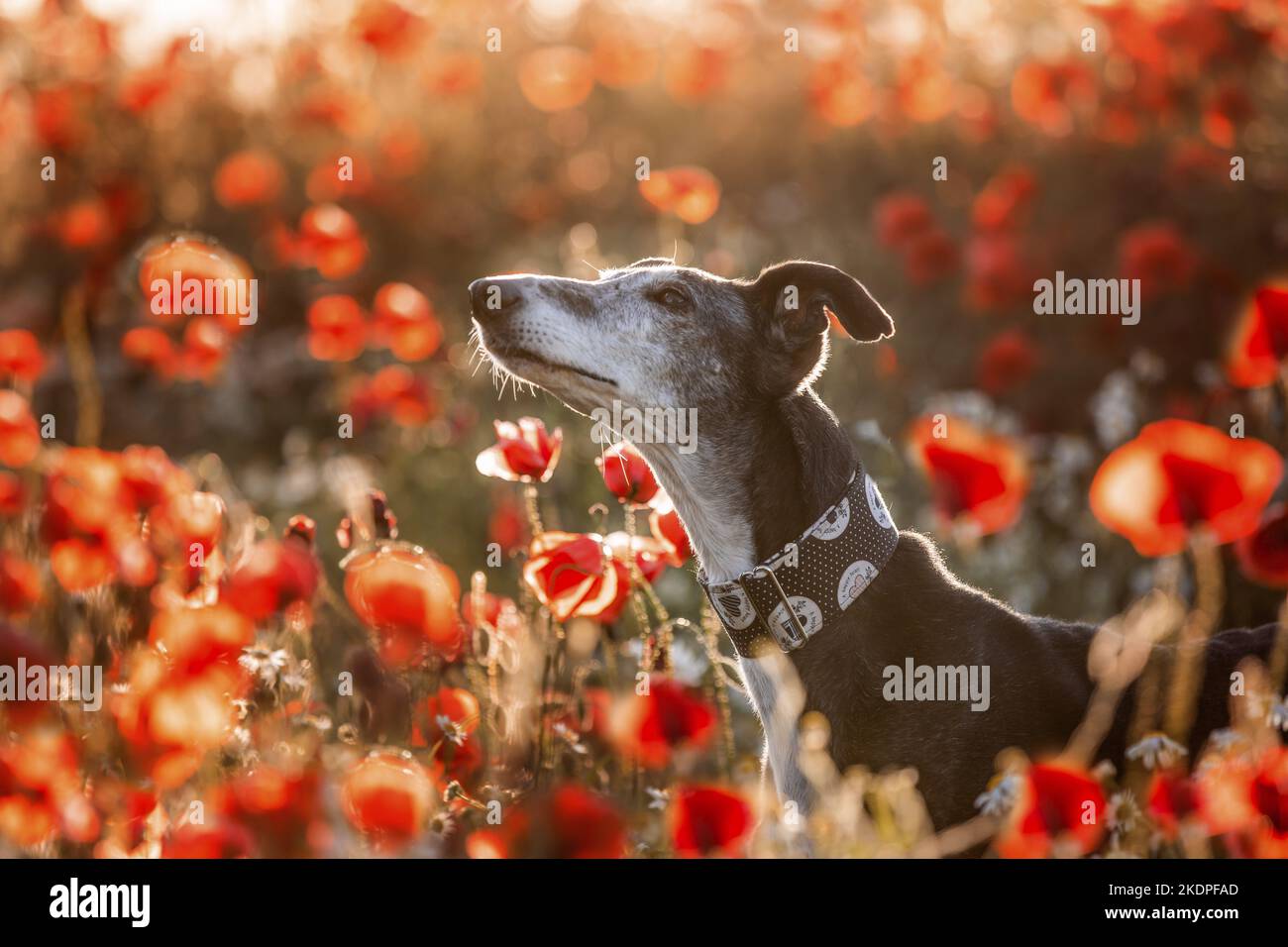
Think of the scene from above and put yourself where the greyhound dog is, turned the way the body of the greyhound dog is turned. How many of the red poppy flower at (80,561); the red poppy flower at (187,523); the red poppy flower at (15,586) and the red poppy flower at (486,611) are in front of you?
4

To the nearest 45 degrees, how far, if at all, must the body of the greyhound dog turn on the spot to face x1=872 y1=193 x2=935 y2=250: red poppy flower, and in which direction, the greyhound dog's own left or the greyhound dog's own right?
approximately 90° to the greyhound dog's own right

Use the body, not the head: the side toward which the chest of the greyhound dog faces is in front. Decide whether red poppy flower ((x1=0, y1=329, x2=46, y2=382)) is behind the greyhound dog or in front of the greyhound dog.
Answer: in front

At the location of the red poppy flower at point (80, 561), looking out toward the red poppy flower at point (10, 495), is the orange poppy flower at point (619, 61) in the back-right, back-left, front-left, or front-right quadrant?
front-right

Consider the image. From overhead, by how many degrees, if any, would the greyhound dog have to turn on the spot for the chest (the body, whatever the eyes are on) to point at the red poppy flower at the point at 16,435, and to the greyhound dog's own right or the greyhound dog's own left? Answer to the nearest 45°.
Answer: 0° — it already faces it

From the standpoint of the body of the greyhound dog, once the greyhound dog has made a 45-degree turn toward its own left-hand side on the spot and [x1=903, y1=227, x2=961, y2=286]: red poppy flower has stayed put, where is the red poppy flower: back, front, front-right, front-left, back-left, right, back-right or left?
back-right

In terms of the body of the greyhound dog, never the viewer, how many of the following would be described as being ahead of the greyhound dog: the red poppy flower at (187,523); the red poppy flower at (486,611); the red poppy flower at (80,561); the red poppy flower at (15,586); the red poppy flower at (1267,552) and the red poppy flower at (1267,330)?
4

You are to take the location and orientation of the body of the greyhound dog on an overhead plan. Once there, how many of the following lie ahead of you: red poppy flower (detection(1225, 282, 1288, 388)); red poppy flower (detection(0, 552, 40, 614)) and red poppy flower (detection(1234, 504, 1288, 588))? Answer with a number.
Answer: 1

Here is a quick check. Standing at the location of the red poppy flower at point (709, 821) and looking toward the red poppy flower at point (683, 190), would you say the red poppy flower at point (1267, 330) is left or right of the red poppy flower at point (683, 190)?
right

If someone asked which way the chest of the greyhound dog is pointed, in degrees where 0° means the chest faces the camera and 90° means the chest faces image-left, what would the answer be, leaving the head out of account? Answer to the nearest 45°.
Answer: approximately 90°

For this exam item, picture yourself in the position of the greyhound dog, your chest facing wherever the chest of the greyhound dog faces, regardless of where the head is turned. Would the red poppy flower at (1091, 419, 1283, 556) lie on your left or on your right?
on your left

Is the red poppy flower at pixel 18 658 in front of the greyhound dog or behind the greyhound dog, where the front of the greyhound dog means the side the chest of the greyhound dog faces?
in front

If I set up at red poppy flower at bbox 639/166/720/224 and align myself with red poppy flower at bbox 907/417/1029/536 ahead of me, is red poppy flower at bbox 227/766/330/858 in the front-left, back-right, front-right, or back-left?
front-right

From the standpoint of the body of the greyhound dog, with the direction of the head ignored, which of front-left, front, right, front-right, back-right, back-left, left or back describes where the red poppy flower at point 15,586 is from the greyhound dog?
front

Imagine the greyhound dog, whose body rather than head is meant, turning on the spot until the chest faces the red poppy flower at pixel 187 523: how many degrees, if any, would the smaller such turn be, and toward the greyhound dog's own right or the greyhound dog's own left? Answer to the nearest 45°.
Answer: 0° — it already faces it
